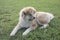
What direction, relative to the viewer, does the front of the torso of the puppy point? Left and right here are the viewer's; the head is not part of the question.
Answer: facing the viewer and to the left of the viewer
